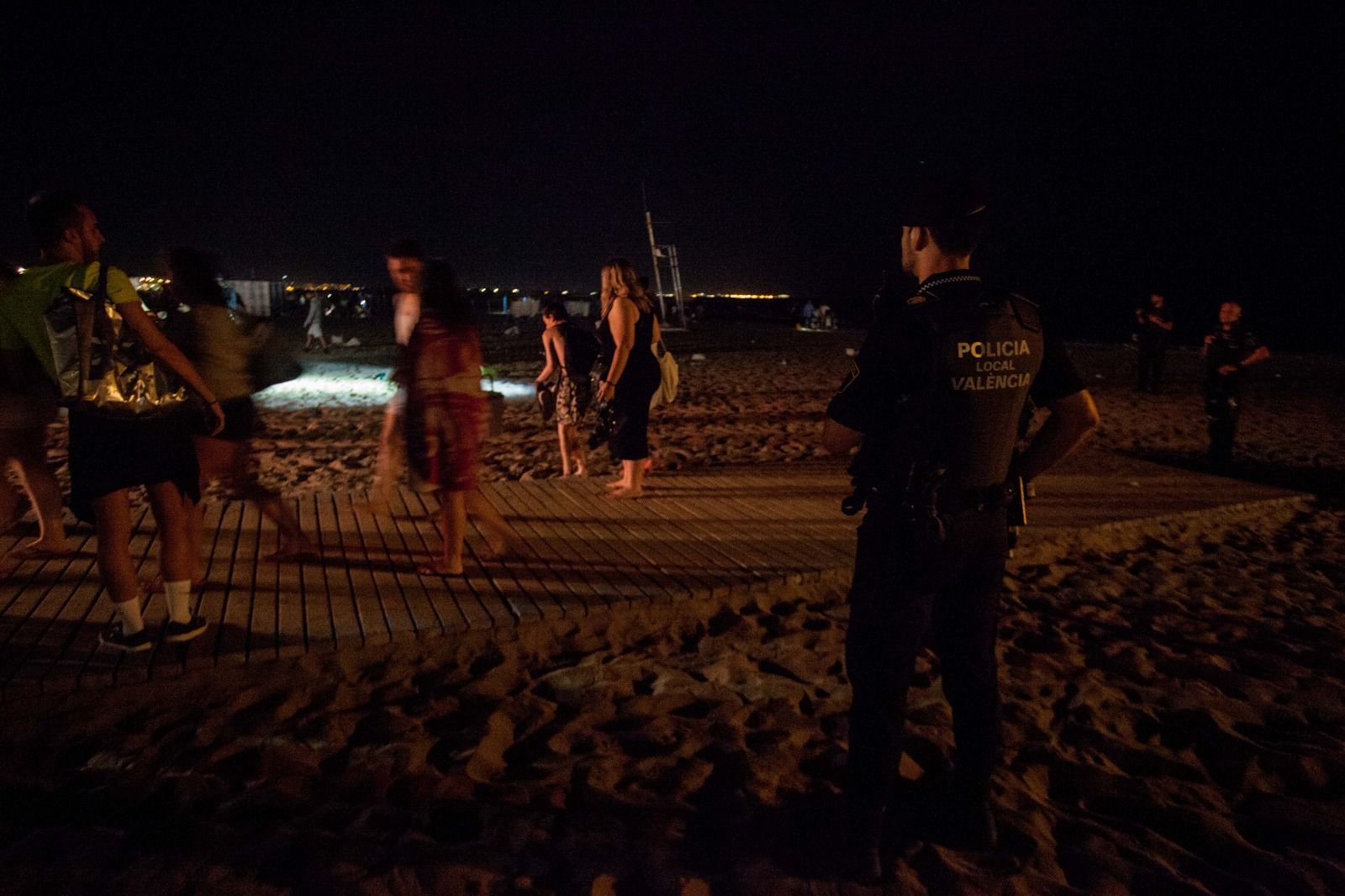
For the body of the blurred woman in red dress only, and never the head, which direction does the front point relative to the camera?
to the viewer's left

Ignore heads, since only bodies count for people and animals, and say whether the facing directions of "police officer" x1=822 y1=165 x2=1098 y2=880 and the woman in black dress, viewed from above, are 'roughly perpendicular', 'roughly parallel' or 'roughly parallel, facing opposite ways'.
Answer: roughly perpendicular

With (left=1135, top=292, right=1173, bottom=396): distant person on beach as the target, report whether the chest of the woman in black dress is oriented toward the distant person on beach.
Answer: no

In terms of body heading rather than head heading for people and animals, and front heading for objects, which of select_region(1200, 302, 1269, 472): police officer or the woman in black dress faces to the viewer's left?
the woman in black dress

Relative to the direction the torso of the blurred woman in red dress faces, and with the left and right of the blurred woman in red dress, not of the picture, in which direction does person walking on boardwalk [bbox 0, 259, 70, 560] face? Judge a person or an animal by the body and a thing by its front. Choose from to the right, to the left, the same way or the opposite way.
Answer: the same way

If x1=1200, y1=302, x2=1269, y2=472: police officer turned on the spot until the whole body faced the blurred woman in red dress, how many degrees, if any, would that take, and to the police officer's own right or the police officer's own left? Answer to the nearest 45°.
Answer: approximately 45° to the police officer's own right

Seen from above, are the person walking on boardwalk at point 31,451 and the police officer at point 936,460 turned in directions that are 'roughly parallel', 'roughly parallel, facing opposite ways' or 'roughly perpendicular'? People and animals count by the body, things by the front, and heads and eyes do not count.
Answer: roughly perpendicular

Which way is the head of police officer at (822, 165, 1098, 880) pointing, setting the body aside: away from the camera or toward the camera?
away from the camera

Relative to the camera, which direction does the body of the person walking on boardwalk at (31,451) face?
to the viewer's left

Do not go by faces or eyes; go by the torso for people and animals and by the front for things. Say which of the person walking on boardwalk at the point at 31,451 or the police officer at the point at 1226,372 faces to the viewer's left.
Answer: the person walking on boardwalk

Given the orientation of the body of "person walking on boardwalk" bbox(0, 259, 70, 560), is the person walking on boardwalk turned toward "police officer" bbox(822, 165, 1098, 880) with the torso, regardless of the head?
no

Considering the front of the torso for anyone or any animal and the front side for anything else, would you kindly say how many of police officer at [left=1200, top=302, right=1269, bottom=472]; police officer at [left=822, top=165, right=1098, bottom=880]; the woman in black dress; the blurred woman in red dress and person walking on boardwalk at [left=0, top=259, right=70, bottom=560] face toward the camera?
1

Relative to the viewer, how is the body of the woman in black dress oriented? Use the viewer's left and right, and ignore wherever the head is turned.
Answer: facing to the left of the viewer

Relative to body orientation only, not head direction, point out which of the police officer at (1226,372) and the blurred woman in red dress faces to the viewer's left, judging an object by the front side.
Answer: the blurred woman in red dress

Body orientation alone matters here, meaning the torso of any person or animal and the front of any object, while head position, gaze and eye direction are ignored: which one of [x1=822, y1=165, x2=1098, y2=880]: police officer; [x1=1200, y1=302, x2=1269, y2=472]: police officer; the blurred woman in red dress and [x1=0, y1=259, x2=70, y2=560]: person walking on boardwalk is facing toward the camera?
[x1=1200, y1=302, x2=1269, y2=472]: police officer

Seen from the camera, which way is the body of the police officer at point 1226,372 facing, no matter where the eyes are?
toward the camera

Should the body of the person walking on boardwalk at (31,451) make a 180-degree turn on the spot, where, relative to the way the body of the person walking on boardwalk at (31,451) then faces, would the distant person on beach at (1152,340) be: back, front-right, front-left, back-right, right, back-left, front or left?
front

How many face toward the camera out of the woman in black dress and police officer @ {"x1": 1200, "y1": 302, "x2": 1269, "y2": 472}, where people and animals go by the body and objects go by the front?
1

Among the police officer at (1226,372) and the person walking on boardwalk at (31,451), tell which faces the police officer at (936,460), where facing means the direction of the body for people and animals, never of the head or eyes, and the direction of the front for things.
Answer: the police officer at (1226,372)

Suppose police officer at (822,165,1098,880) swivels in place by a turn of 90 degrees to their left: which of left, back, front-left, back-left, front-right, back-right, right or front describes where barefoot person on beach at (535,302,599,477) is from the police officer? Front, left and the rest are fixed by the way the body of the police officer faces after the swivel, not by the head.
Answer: right
